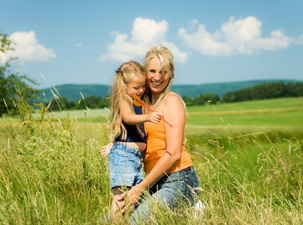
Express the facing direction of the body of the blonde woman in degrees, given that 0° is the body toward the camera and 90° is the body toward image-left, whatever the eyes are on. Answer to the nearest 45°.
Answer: approximately 45°
